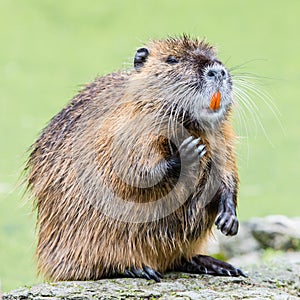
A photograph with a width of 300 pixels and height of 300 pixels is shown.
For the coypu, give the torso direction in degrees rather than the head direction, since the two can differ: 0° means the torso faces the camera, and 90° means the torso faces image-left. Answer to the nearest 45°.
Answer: approximately 315°
